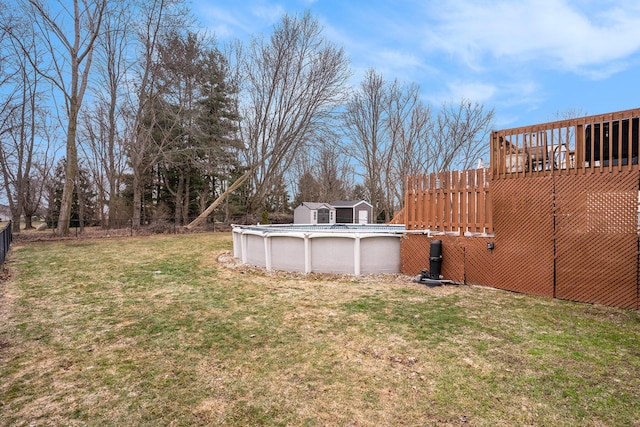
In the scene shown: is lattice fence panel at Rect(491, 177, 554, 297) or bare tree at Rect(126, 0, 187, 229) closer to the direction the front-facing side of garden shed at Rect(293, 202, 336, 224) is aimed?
the lattice fence panel

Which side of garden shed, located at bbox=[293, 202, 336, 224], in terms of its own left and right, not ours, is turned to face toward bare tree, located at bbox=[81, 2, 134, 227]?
right

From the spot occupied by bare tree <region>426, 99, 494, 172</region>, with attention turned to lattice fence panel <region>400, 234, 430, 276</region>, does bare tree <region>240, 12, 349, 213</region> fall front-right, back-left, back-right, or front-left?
front-right

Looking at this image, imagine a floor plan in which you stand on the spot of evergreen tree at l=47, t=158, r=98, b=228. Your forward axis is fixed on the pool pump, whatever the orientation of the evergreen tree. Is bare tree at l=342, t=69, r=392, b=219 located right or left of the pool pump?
left

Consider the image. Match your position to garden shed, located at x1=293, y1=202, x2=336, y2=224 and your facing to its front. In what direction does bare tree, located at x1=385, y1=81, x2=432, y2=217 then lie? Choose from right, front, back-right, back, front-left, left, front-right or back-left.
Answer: front-left

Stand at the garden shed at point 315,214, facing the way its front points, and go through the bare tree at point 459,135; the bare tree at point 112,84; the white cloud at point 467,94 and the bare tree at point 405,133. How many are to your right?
1

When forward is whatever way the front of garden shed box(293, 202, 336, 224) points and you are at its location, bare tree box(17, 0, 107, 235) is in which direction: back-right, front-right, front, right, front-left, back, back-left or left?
right

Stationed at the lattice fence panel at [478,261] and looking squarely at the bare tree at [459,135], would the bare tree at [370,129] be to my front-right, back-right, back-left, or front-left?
front-left

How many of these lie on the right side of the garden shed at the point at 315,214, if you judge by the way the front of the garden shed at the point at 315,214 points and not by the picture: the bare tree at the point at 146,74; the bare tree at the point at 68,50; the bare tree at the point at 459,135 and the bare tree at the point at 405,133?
2

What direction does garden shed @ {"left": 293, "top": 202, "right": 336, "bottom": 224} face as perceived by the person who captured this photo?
facing the viewer and to the right of the viewer

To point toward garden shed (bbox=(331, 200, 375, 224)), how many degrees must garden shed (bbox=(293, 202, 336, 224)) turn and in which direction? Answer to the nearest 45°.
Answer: approximately 45° to its left

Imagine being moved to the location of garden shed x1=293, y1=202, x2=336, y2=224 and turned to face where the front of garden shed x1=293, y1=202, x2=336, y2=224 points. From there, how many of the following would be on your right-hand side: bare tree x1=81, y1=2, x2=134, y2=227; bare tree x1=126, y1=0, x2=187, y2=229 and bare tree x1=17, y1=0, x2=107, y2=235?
3

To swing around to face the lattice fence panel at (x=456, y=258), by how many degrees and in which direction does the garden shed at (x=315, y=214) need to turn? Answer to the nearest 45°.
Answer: approximately 45° to its right

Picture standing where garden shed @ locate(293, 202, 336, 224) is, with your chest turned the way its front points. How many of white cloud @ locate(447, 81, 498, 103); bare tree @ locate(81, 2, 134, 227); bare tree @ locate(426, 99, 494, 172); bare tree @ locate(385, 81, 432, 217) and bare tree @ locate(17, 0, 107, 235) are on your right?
2

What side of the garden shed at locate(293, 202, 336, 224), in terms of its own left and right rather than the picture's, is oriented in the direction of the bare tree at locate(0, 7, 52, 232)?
right

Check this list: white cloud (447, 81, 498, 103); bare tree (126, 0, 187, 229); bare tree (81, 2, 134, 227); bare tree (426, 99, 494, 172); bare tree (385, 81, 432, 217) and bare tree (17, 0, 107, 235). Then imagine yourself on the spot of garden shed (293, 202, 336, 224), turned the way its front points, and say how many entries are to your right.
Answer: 3

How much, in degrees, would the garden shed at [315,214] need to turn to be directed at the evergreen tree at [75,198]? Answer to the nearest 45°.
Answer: approximately 135° to its right
